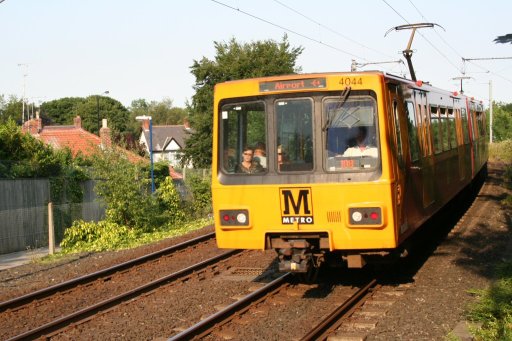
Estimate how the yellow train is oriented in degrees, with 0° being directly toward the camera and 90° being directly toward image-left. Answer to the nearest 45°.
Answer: approximately 45°

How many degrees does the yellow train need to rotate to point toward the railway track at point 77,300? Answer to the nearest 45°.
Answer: approximately 45° to its right

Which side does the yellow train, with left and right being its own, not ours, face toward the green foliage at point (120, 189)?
right

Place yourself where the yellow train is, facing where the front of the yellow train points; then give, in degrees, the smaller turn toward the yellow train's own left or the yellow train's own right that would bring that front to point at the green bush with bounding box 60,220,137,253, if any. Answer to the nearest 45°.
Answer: approximately 90° to the yellow train's own right

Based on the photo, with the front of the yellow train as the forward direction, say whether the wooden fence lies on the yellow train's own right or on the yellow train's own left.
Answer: on the yellow train's own right
